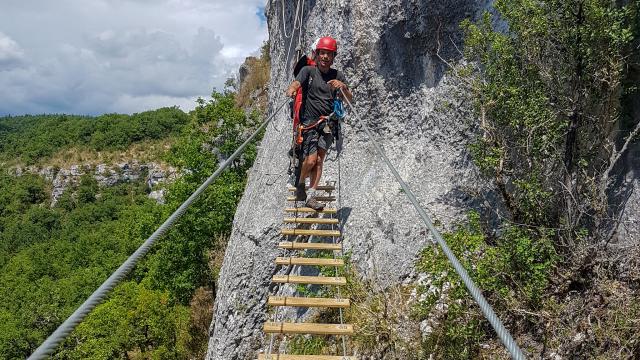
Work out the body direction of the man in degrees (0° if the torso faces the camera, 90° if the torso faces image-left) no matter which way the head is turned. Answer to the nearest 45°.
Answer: approximately 0°

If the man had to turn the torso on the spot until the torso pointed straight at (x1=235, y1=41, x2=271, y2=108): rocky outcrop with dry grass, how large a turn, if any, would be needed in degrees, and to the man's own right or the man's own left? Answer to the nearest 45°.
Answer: approximately 180°
